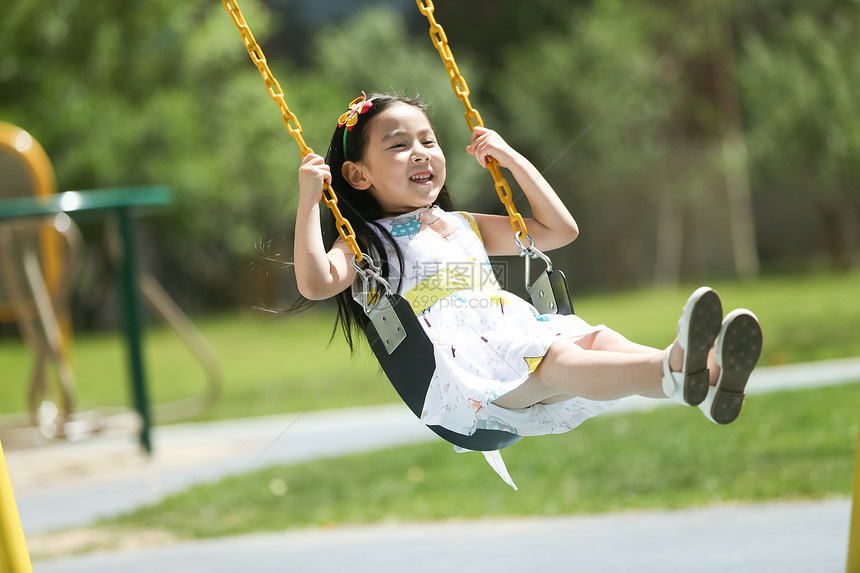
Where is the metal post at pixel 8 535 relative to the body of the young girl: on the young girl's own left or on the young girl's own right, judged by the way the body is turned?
on the young girl's own right

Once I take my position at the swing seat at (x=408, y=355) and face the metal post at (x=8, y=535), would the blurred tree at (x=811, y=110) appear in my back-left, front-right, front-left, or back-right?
back-right

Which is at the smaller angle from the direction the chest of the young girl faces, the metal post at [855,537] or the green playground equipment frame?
the metal post

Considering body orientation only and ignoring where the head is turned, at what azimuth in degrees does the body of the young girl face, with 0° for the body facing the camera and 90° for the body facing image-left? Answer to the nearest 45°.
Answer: approximately 315°

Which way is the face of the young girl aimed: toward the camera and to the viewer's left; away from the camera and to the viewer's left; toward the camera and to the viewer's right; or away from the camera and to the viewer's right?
toward the camera and to the viewer's right

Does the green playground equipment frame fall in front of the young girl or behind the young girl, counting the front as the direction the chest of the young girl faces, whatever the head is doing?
behind
